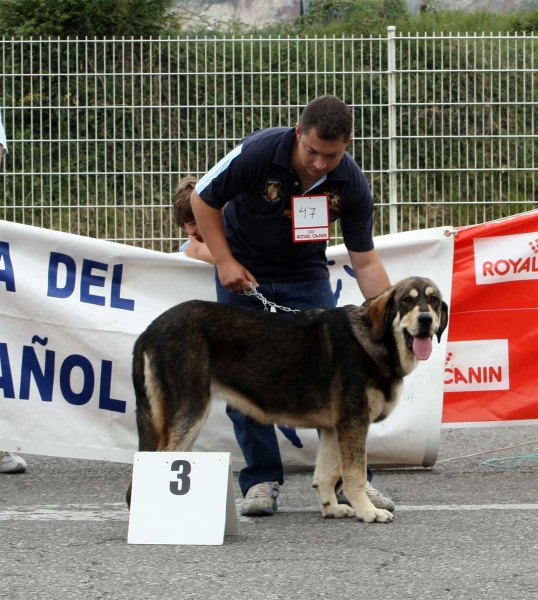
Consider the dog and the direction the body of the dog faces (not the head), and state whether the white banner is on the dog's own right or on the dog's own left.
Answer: on the dog's own left

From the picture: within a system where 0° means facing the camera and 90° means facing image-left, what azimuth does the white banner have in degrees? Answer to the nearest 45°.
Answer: approximately 0°

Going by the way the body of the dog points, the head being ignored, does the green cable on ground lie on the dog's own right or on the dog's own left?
on the dog's own left

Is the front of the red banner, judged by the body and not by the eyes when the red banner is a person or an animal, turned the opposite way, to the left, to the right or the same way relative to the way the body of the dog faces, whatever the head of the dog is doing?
to the right

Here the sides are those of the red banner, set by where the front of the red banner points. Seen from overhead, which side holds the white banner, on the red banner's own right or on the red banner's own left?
on the red banner's own right

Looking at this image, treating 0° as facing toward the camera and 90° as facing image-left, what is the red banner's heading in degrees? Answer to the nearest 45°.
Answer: approximately 0°

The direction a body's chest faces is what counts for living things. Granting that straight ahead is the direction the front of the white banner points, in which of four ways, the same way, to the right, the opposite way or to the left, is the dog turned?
to the left

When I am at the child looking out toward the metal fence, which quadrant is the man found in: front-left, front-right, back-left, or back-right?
back-right

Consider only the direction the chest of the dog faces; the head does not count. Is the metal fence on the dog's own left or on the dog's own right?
on the dog's own left

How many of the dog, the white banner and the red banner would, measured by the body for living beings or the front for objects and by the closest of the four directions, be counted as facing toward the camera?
2

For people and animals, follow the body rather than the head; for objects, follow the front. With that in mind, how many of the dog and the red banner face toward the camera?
1

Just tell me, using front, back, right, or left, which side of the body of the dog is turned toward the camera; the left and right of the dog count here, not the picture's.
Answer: right

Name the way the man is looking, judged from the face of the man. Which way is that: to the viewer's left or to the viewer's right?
to the viewer's right

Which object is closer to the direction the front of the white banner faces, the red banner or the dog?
the dog
